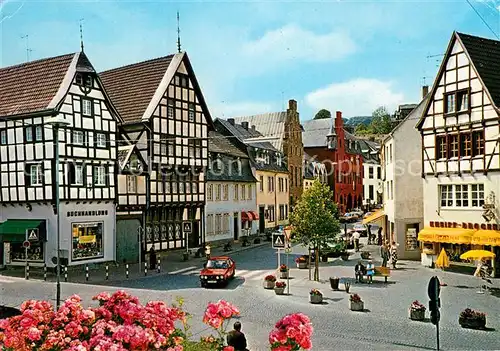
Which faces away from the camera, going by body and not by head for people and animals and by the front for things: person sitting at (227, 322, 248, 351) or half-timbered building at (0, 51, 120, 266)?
the person sitting

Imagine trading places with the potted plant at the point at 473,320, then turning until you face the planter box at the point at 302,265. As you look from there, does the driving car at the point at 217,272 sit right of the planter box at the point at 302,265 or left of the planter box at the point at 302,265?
left

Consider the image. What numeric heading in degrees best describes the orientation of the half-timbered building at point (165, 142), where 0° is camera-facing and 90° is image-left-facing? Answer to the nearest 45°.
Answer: approximately 315°

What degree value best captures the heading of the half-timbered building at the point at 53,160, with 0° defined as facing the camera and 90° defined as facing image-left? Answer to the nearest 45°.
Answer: approximately 315°

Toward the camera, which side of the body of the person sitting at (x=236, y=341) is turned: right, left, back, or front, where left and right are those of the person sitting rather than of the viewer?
back

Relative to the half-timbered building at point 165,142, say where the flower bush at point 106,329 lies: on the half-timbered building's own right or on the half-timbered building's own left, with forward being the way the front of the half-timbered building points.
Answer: on the half-timbered building's own right

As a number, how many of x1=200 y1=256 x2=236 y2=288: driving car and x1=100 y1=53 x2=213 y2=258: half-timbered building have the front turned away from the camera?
0
